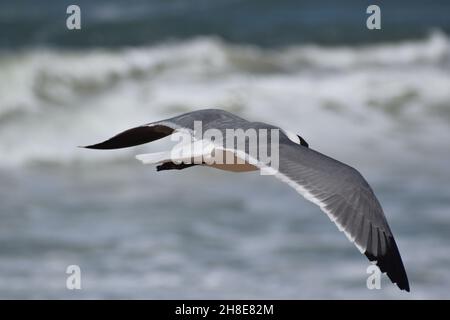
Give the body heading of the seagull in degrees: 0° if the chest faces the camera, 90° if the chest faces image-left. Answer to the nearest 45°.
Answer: approximately 225°
